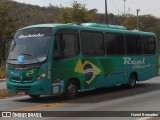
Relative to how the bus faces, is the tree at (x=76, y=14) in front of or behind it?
behind
